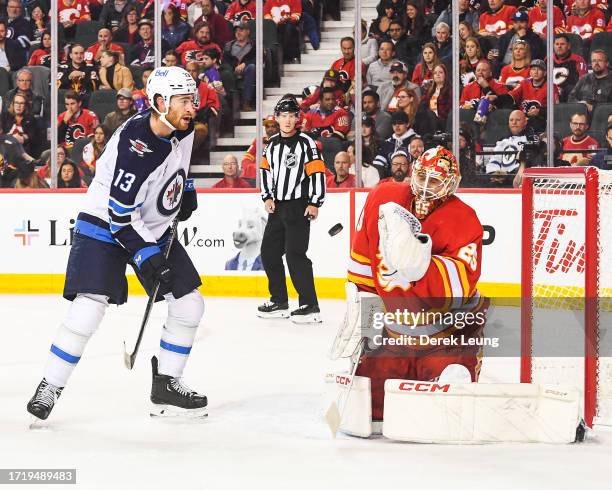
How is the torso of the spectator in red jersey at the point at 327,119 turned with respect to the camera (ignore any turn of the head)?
toward the camera

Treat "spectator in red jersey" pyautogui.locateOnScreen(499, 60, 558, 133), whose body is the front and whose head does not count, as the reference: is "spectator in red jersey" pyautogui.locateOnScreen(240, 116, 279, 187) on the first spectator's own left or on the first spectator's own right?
on the first spectator's own right

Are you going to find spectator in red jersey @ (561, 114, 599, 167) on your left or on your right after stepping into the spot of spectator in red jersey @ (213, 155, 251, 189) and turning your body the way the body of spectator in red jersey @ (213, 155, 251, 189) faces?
on your left

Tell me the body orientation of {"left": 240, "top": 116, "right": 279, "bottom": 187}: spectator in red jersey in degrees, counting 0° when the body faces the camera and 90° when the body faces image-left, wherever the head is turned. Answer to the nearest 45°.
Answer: approximately 0°

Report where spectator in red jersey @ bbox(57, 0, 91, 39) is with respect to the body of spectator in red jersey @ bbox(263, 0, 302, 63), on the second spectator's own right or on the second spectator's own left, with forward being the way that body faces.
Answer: on the second spectator's own right

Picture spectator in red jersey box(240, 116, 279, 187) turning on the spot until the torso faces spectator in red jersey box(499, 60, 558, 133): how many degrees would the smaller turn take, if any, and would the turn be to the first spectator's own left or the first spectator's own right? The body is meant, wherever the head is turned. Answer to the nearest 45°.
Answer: approximately 90° to the first spectator's own left

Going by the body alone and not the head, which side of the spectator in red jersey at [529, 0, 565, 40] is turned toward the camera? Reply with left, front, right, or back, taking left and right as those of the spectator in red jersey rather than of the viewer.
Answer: front

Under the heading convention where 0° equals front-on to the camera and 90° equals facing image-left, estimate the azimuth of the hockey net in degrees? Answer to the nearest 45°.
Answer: approximately 90°

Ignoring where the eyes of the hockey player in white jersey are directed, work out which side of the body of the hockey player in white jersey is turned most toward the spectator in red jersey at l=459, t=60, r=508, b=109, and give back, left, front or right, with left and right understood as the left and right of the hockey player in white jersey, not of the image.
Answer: left
